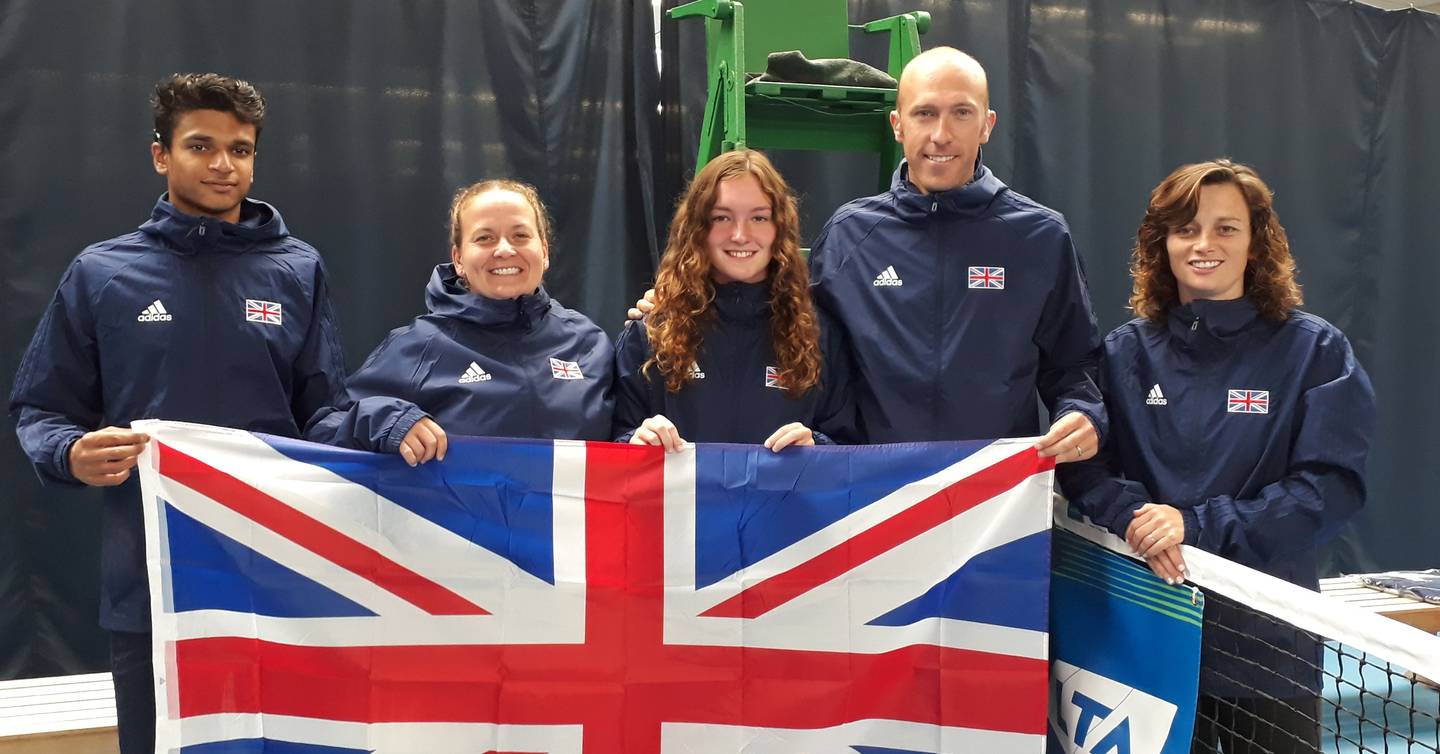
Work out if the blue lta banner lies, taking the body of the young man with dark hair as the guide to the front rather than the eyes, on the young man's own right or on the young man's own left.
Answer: on the young man's own left

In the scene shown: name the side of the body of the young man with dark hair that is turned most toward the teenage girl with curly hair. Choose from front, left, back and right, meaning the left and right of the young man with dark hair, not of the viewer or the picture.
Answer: left

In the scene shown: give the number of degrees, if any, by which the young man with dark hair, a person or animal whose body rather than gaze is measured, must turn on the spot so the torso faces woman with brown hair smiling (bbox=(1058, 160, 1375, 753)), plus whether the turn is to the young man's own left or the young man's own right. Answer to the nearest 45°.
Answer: approximately 45° to the young man's own left

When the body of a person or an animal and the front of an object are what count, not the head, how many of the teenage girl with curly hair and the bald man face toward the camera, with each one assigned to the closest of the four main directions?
2

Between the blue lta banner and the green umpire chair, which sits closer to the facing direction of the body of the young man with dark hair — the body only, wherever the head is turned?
the blue lta banner

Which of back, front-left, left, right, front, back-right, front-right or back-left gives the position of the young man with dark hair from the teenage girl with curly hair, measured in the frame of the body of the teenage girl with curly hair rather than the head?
right

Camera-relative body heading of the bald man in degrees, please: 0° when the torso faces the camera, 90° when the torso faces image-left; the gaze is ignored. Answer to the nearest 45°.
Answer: approximately 0°

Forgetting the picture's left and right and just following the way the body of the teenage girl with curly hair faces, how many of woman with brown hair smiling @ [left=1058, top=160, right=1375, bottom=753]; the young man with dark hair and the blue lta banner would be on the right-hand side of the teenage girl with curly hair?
1
